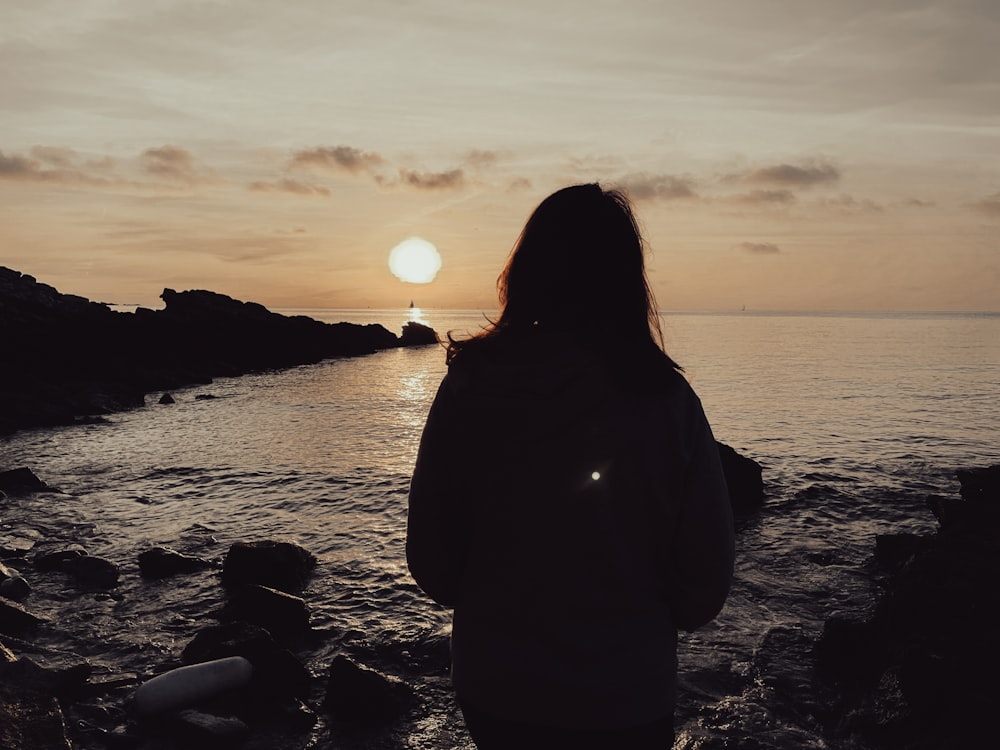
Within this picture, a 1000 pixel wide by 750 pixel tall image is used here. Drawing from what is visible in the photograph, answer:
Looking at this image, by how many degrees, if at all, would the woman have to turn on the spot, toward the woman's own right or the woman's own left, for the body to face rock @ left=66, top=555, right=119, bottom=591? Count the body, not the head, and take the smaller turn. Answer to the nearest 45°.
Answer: approximately 45° to the woman's own left

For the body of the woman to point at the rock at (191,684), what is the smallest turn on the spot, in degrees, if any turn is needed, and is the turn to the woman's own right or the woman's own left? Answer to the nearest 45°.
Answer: approximately 45° to the woman's own left

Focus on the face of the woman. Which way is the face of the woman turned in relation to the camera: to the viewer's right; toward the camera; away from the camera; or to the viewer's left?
away from the camera

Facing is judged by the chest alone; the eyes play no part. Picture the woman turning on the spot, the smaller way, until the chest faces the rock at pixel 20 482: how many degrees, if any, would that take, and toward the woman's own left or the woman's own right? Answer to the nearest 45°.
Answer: approximately 45° to the woman's own left

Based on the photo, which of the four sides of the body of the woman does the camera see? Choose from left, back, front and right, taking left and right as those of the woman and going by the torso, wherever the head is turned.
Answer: back

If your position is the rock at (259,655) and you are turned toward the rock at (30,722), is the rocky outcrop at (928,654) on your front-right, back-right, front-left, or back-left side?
back-left
